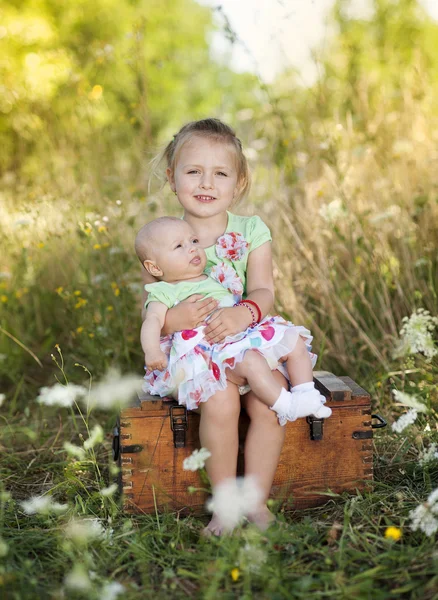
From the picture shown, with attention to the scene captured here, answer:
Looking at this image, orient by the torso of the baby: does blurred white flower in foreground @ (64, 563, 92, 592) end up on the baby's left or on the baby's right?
on the baby's right

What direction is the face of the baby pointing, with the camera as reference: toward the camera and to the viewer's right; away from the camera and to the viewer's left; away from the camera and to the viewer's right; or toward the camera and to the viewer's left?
toward the camera and to the viewer's right

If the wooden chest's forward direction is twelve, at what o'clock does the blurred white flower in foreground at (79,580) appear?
The blurred white flower in foreground is roughly at 1 o'clock from the wooden chest.

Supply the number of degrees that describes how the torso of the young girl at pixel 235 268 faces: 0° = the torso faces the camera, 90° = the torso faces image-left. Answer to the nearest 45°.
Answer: approximately 0°

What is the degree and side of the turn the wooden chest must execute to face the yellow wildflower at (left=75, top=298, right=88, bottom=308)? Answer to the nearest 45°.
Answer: approximately 135° to its right

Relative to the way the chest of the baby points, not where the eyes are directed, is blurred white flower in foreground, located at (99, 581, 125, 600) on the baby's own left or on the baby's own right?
on the baby's own right

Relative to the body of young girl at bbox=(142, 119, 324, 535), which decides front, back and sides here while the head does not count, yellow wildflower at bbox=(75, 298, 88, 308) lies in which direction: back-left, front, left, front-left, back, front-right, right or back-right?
back-right

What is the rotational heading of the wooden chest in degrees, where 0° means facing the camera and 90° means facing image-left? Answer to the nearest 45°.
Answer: approximately 0°

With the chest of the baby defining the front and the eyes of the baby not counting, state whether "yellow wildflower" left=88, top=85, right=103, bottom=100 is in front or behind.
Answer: behind
